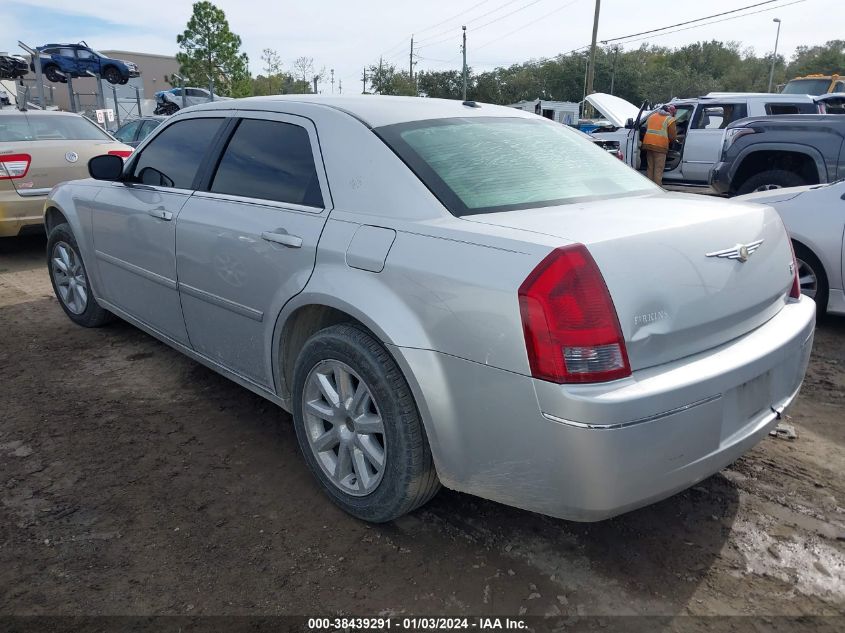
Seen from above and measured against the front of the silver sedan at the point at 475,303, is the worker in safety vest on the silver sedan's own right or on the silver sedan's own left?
on the silver sedan's own right

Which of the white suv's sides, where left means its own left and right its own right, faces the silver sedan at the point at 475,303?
left

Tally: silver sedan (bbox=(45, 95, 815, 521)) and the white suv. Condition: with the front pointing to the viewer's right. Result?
0

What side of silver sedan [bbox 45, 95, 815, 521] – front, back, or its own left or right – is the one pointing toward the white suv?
right

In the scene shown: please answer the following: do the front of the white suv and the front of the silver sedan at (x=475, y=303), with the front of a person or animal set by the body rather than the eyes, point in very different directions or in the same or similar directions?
same or similar directions

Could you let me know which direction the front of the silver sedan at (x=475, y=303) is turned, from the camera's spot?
facing away from the viewer and to the left of the viewer

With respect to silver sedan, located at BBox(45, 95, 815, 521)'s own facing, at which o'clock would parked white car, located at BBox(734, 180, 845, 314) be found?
The parked white car is roughly at 3 o'clock from the silver sedan.

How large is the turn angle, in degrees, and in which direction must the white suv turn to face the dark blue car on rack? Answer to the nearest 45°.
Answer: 0° — it already faces it

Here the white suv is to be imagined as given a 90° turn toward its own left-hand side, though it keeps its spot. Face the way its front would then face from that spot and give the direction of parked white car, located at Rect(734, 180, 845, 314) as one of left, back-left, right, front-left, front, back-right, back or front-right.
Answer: front

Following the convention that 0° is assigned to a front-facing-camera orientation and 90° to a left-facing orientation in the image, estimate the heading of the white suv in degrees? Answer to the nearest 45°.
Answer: approximately 90°
